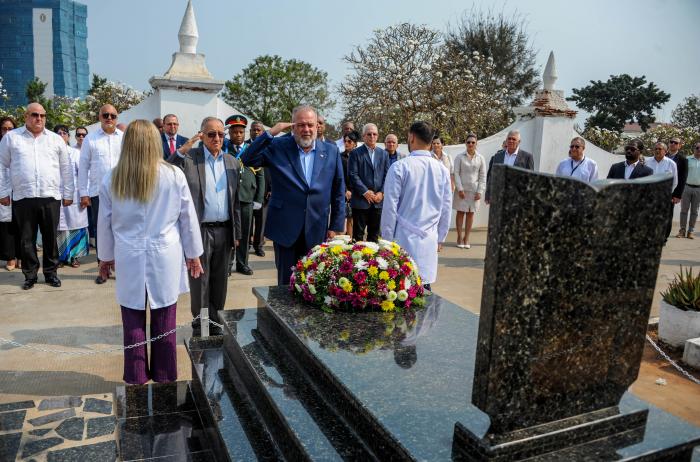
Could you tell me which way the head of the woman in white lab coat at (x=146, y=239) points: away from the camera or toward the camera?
away from the camera

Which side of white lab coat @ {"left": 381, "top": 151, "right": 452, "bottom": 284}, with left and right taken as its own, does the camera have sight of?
back

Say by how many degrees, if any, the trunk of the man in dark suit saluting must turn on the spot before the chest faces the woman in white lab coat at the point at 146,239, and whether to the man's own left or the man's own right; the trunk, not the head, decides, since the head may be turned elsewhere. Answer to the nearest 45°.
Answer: approximately 45° to the man's own right

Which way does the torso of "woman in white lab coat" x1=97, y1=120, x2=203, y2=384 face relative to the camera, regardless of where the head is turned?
away from the camera
